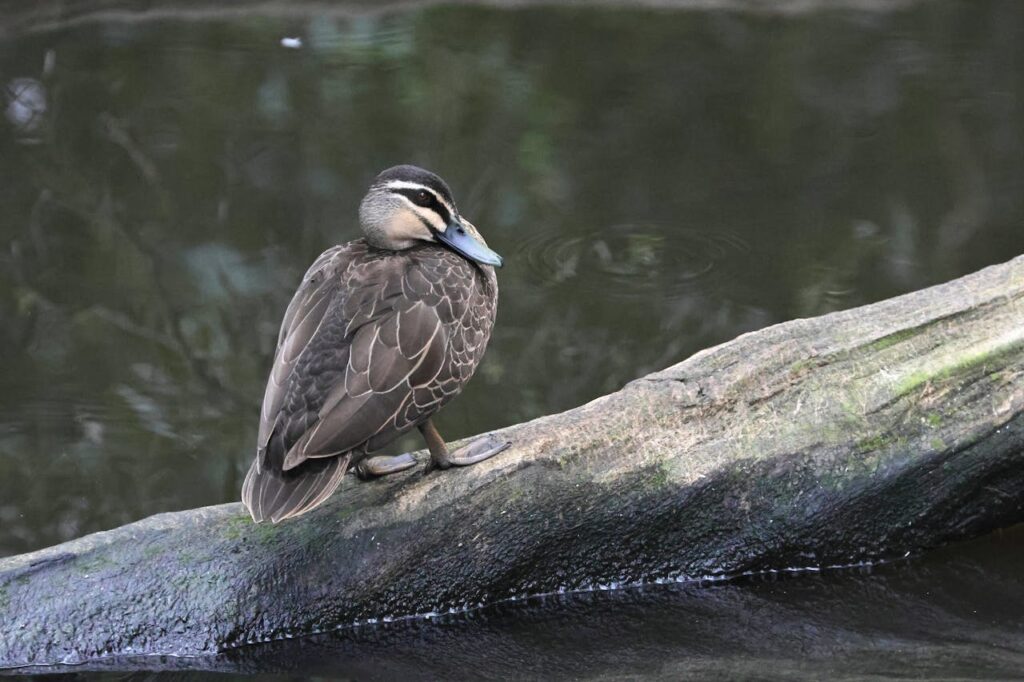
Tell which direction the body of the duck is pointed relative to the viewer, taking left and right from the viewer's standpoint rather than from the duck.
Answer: facing away from the viewer and to the right of the viewer
